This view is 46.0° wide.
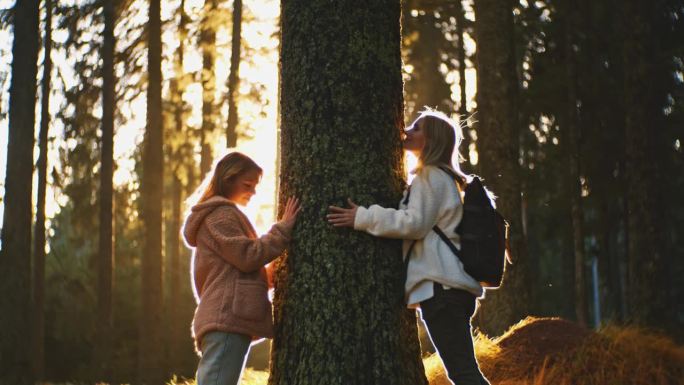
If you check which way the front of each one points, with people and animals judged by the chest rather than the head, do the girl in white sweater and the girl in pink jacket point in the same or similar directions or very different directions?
very different directions

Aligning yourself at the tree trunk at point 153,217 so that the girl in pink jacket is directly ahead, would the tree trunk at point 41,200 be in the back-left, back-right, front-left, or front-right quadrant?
back-right

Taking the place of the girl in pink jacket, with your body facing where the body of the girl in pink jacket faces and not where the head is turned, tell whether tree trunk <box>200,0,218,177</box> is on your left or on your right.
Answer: on your left

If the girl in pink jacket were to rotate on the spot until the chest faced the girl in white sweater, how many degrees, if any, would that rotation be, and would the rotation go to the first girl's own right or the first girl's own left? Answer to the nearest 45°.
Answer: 0° — they already face them

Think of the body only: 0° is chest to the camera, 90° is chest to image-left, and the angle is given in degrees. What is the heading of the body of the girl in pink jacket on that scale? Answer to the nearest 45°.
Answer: approximately 270°

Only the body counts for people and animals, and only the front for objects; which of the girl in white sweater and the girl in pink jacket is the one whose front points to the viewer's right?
the girl in pink jacket

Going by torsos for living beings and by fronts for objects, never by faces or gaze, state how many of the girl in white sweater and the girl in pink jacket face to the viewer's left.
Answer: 1

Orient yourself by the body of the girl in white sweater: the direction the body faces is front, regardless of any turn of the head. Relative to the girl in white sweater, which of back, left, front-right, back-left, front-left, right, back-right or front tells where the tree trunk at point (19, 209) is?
front-right

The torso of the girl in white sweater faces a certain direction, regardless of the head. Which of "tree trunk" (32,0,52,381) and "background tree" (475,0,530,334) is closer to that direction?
the tree trunk

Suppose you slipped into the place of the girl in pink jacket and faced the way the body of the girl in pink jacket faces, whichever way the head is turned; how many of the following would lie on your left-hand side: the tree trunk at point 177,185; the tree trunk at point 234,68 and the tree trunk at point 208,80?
3

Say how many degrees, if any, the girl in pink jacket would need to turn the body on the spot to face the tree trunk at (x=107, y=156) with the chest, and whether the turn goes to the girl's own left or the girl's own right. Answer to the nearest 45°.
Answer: approximately 90° to the girl's own left

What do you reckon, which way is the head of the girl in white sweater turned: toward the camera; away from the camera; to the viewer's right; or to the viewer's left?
to the viewer's left

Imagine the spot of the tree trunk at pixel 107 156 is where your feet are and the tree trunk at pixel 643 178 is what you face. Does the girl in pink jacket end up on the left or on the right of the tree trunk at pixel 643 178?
right

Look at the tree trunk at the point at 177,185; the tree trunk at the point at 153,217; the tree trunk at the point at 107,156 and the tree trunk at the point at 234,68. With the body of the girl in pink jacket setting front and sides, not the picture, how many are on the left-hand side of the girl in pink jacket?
4

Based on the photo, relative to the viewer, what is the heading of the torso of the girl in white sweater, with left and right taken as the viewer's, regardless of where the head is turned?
facing to the left of the viewer

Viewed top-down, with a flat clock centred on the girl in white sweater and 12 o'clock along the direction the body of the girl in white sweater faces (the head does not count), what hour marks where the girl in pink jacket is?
The girl in pink jacket is roughly at 12 o'clock from the girl in white sweater.
